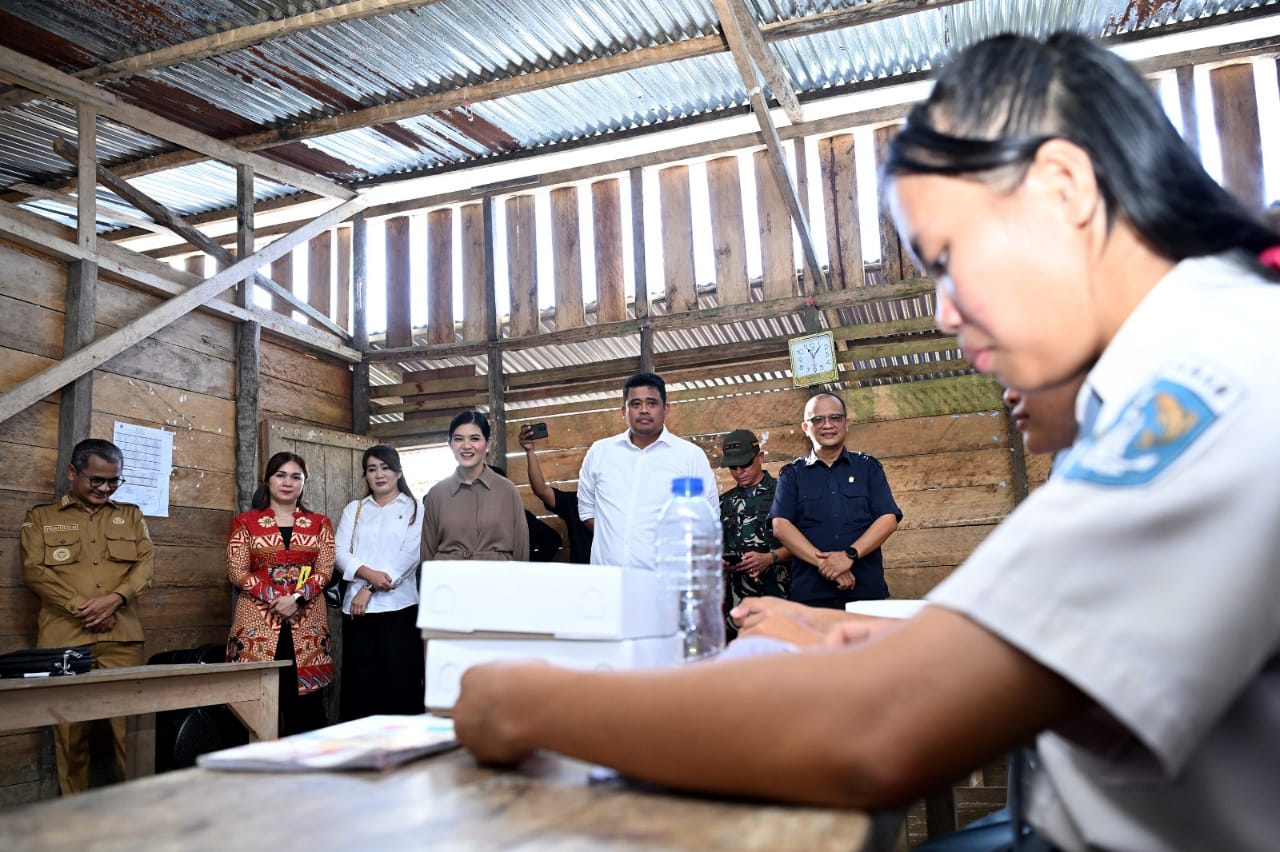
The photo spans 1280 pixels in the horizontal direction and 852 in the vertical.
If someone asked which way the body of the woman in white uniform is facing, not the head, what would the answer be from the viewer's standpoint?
to the viewer's left

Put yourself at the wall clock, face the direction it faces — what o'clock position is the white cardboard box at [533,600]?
The white cardboard box is roughly at 12 o'clock from the wall clock.

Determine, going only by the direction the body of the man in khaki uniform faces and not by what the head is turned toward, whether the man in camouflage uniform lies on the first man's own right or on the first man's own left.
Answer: on the first man's own left

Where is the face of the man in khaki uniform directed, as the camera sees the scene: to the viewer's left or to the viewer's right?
to the viewer's right
